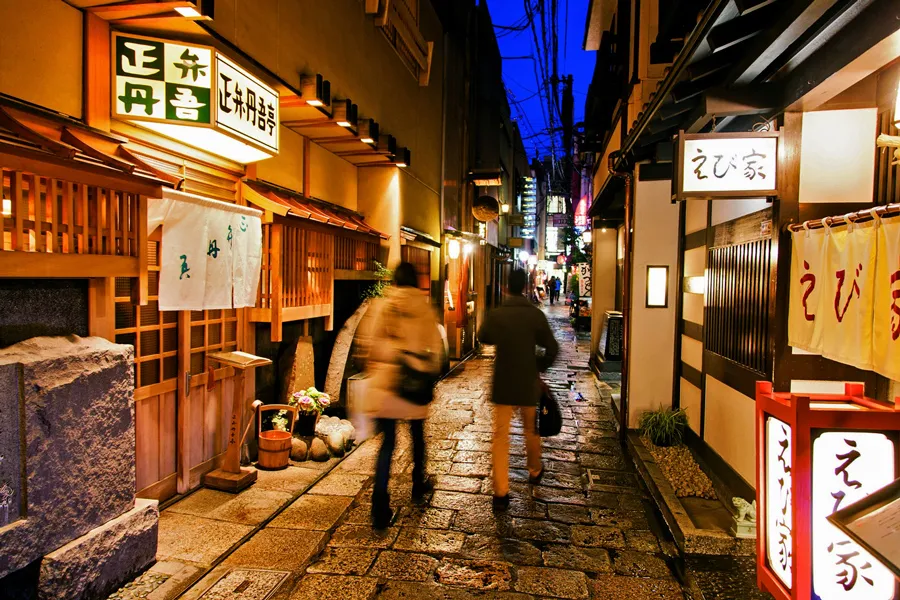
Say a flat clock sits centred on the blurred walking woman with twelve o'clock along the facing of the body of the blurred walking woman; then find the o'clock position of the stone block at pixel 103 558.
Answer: The stone block is roughly at 8 o'clock from the blurred walking woman.

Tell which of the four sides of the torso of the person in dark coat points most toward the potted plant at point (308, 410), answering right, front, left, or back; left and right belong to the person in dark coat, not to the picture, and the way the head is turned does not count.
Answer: left

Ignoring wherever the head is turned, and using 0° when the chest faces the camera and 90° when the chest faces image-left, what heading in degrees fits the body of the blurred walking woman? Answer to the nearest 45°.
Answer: approximately 180°

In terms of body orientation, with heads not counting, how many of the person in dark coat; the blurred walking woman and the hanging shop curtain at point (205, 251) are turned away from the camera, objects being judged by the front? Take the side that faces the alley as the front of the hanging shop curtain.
2

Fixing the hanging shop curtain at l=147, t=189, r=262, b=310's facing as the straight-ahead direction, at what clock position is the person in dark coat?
The person in dark coat is roughly at 11 o'clock from the hanging shop curtain.

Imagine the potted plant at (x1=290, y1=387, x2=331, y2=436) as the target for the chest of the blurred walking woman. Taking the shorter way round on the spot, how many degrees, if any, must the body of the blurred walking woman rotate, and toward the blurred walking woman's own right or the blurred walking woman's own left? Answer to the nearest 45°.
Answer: approximately 45° to the blurred walking woman's own left

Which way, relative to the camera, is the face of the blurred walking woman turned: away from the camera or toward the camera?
away from the camera

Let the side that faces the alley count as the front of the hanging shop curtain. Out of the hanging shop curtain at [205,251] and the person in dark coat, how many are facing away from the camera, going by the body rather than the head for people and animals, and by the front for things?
1

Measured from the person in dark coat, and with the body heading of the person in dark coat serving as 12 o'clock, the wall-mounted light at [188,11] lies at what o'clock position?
The wall-mounted light is roughly at 8 o'clock from the person in dark coat.

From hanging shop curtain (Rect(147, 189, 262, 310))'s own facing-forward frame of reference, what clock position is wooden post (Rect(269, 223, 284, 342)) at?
The wooden post is roughly at 9 o'clock from the hanging shop curtain.

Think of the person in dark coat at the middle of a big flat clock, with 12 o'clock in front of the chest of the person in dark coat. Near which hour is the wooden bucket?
The wooden bucket is roughly at 9 o'clock from the person in dark coat.

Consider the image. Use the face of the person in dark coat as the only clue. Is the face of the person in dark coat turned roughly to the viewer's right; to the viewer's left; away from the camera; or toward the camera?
away from the camera

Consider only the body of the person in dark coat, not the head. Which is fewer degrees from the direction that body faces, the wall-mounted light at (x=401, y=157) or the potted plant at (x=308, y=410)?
the wall-mounted light

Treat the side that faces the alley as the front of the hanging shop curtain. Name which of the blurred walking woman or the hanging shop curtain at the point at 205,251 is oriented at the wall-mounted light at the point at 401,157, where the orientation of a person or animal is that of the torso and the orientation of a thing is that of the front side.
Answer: the blurred walking woman

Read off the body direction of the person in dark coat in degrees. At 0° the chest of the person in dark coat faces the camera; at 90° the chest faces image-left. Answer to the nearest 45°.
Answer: approximately 180°

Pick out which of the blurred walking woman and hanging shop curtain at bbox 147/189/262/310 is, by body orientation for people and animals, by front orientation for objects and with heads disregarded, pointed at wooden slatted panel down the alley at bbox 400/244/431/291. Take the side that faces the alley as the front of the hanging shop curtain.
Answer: the blurred walking woman

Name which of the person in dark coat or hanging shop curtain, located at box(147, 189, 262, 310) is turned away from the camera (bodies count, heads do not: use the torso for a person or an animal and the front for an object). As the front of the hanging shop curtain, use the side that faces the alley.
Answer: the person in dark coat
